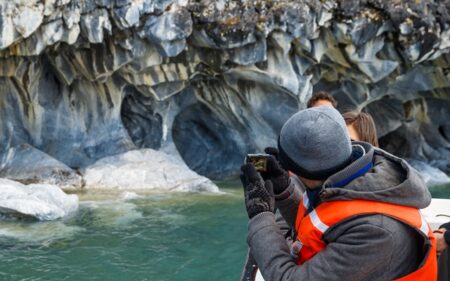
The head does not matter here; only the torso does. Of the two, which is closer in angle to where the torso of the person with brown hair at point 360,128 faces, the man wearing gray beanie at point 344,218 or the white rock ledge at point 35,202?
the white rock ledge

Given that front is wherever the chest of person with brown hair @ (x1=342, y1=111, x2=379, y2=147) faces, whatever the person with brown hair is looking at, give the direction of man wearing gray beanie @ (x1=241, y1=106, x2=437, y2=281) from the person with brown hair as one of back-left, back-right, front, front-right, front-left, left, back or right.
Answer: left

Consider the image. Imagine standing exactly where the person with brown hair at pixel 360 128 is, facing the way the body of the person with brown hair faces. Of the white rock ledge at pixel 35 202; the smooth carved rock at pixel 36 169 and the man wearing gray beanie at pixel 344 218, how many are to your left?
1

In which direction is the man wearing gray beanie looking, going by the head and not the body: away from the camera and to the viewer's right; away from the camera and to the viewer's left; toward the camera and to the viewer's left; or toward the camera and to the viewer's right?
away from the camera and to the viewer's left
